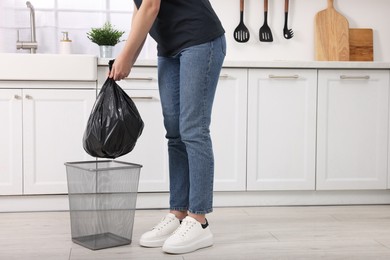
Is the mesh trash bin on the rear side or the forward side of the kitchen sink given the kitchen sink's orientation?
on the forward side

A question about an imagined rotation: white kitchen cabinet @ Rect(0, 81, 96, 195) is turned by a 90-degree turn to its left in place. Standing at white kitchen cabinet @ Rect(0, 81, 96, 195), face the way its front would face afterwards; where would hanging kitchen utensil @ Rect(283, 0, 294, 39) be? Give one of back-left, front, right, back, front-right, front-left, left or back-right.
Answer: front

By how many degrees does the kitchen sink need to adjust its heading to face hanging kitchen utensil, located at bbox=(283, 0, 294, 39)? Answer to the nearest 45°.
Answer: approximately 90° to its left

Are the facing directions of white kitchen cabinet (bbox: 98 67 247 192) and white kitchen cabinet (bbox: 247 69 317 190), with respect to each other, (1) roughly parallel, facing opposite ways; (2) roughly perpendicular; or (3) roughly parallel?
roughly parallel

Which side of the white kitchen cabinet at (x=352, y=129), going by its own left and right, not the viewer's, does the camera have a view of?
front

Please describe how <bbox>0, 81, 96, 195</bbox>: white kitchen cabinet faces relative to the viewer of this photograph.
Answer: facing the viewer

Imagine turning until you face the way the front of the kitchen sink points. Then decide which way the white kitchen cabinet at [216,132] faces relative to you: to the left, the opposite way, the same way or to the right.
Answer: the same way

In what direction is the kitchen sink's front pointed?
toward the camera

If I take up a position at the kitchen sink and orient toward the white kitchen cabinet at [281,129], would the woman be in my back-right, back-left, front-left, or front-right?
front-right

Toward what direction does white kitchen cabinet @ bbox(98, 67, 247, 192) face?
toward the camera

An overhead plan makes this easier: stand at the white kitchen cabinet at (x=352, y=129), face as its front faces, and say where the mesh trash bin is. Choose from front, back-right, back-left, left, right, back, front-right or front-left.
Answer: front-right
